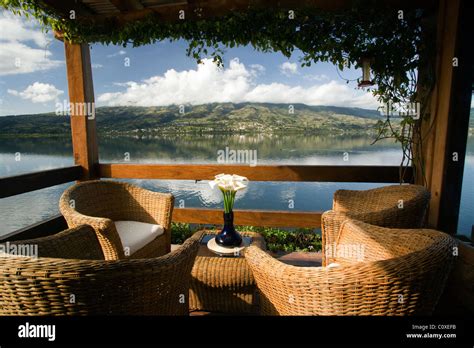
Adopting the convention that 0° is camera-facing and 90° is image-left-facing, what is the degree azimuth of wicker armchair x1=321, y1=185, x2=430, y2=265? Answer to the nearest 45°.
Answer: approximately 45°

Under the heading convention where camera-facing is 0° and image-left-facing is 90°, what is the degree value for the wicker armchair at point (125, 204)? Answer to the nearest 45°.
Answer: approximately 315°

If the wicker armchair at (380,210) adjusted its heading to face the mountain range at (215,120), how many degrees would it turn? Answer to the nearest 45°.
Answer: approximately 90° to its right

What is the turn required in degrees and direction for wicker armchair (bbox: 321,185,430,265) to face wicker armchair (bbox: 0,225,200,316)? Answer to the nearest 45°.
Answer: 0° — it already faces it

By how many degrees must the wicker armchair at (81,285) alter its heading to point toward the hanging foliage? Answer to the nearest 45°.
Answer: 0° — it already faces it

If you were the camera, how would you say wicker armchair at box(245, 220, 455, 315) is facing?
facing away from the viewer and to the left of the viewer

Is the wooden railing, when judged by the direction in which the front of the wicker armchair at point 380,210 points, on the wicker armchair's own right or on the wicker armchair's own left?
on the wicker armchair's own right

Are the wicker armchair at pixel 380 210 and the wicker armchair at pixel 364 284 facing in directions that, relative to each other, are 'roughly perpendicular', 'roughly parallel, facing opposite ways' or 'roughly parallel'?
roughly perpendicular
